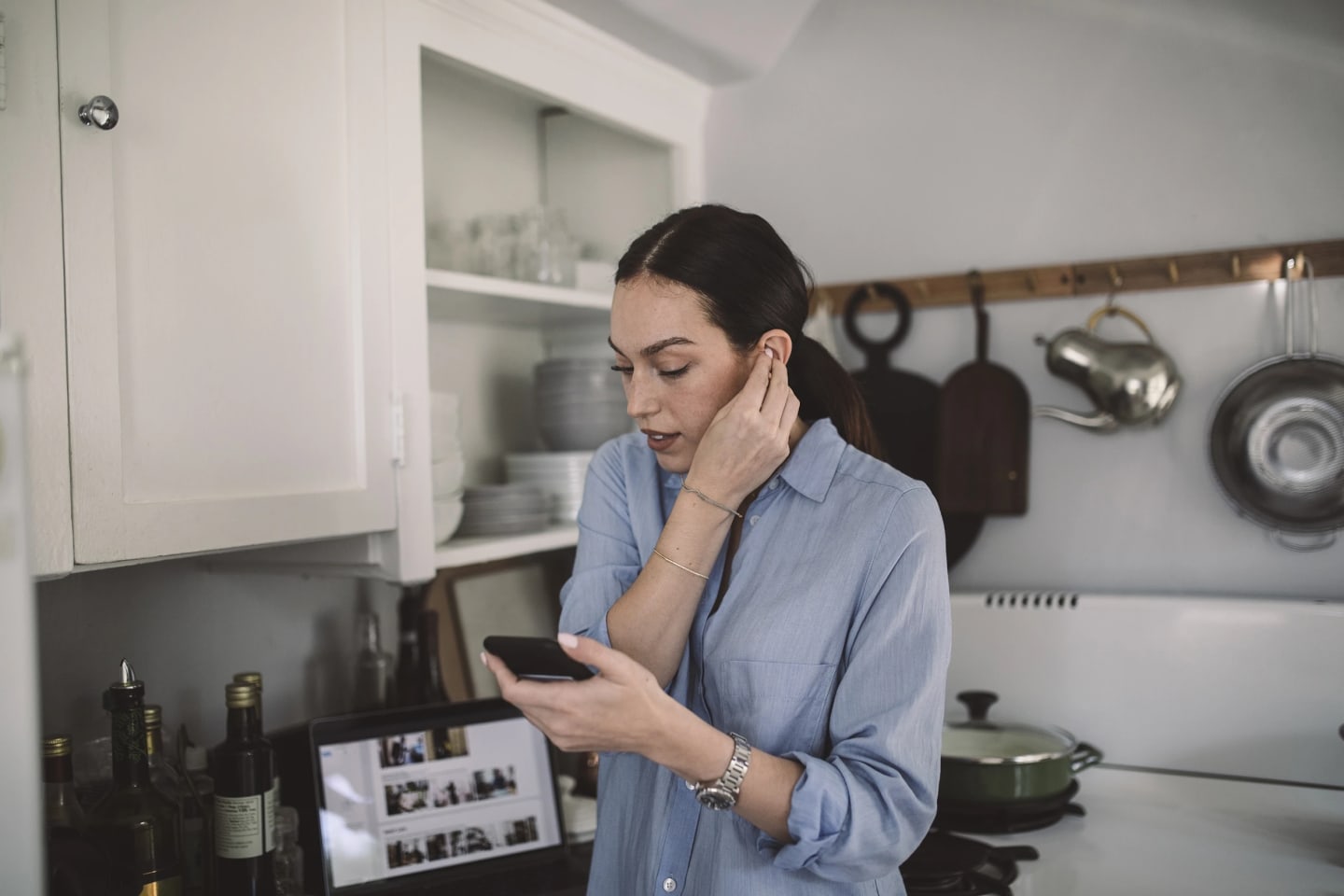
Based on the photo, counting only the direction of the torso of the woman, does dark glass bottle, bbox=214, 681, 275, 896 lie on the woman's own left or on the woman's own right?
on the woman's own right

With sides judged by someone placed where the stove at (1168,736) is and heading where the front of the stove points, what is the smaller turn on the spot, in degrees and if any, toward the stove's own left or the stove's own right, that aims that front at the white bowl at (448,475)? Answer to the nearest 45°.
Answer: approximately 45° to the stove's own right

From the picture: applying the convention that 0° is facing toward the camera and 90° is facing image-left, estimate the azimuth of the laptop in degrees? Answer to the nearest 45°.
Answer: approximately 315°

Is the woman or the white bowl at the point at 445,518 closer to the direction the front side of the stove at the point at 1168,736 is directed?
the woman

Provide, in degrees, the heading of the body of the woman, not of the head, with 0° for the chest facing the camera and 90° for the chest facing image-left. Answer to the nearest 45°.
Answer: approximately 45°
